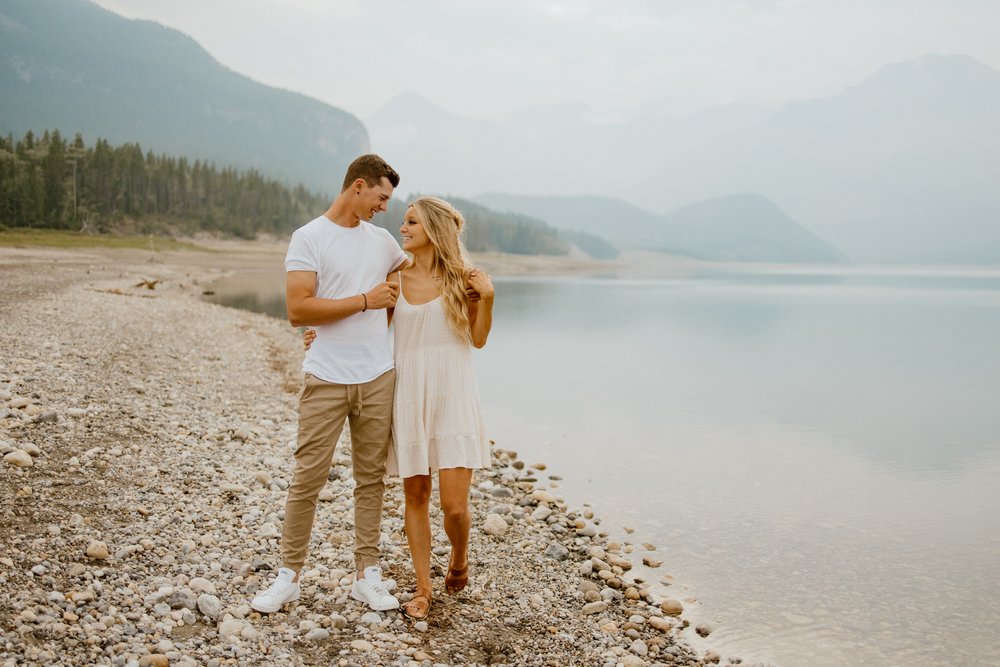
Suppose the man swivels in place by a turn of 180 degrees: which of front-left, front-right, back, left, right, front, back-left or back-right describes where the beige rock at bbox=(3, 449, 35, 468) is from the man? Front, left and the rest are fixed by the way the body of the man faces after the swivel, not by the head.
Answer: front-left

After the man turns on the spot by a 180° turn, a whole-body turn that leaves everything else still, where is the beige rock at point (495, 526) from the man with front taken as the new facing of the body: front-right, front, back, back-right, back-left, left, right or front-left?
front-right

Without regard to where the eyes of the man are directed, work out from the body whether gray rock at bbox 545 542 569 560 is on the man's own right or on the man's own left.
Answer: on the man's own left

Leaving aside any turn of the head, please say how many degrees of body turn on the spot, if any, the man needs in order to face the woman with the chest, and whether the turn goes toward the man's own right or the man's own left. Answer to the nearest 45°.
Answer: approximately 90° to the man's own left

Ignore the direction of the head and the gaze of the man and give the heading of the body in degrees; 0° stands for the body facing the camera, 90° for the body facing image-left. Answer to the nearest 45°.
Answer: approximately 0°
